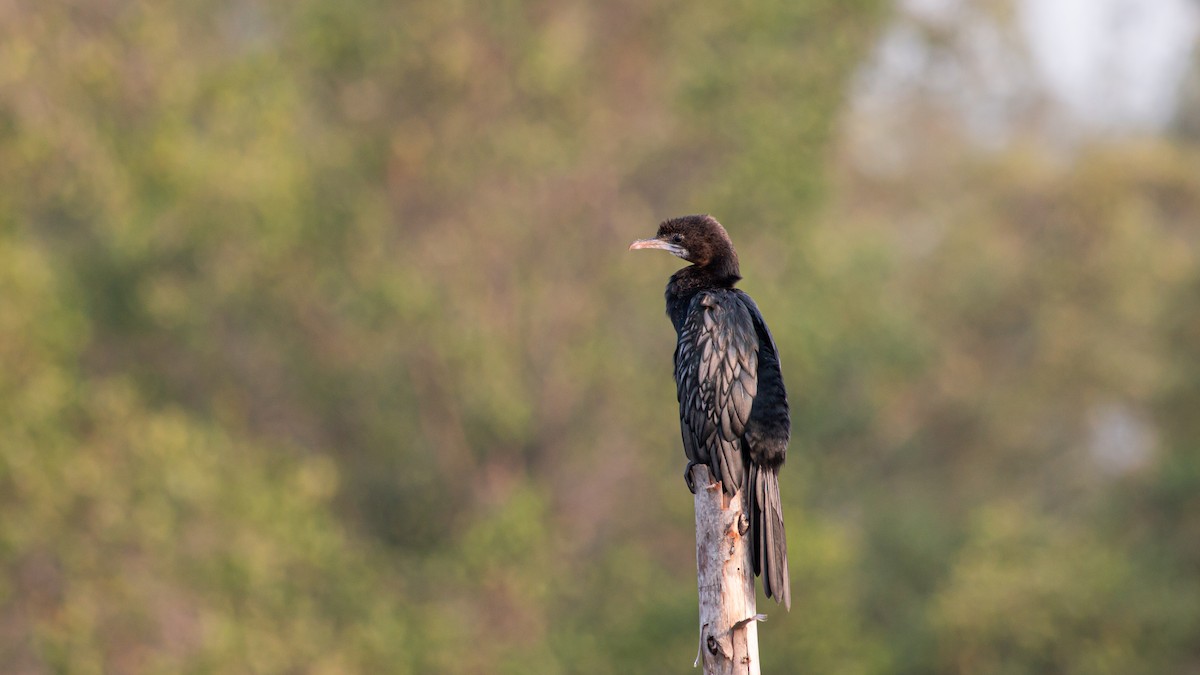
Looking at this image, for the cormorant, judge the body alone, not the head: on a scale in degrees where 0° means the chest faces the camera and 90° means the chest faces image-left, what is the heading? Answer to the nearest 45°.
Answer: approximately 135°
